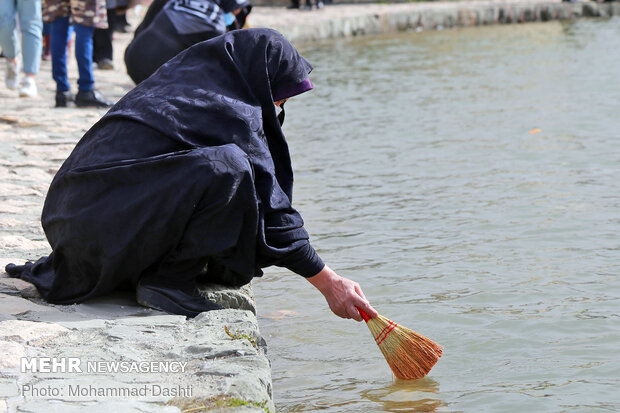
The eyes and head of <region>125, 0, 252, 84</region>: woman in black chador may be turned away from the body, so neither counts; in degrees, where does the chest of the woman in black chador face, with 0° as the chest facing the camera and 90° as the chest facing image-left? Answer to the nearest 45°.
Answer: approximately 270°

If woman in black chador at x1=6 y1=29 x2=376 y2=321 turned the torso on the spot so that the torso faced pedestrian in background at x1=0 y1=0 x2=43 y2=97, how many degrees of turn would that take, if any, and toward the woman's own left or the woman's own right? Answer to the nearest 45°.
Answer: approximately 90° to the woman's own left

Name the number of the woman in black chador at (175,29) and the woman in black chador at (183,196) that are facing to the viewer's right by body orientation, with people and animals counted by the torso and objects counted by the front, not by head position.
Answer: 2

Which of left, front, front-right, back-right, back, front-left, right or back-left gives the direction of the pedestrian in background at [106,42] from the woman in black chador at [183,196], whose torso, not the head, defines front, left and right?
left

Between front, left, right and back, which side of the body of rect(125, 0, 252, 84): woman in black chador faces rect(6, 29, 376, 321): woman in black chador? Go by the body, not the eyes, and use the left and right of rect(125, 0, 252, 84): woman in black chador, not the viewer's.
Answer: right

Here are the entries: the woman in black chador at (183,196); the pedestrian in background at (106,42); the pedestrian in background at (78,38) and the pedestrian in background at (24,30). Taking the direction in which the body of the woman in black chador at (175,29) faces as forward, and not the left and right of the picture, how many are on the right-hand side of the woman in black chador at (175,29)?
1

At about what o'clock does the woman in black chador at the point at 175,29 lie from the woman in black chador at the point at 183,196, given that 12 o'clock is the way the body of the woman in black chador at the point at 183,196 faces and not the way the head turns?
the woman in black chador at the point at 175,29 is roughly at 9 o'clock from the woman in black chador at the point at 183,196.
